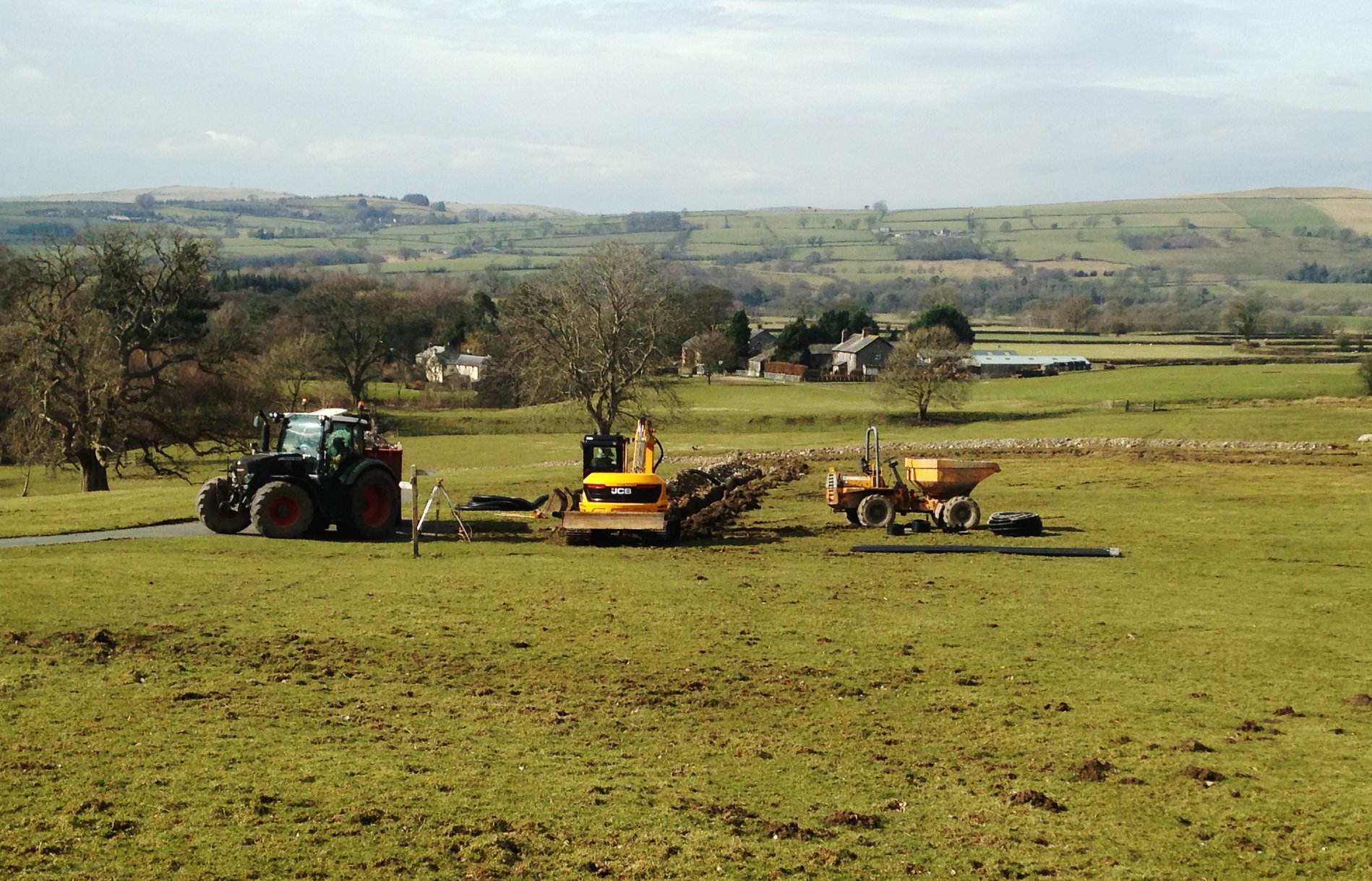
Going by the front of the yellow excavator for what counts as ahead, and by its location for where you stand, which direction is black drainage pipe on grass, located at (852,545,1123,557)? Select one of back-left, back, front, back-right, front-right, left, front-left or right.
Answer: right

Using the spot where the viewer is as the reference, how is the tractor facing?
facing the viewer and to the left of the viewer

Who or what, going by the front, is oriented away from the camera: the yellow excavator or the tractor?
the yellow excavator

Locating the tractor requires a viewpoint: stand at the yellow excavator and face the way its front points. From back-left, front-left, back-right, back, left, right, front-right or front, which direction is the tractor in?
left

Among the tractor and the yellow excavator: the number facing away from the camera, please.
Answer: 1

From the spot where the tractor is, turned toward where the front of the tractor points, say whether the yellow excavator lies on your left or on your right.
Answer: on your left

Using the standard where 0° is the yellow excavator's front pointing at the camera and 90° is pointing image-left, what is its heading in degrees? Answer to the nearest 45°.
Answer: approximately 180°

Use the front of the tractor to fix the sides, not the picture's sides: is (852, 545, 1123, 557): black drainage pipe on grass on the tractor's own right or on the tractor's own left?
on the tractor's own left
